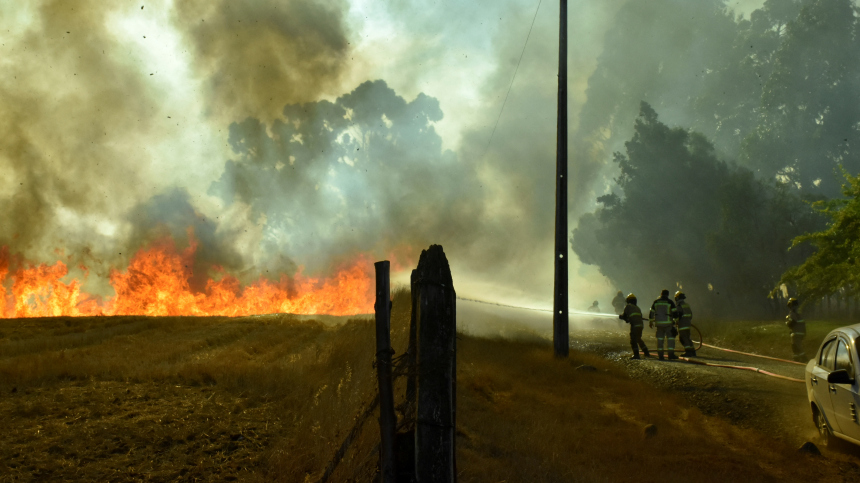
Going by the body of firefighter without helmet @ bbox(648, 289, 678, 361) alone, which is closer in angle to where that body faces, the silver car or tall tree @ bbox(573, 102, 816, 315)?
the tall tree

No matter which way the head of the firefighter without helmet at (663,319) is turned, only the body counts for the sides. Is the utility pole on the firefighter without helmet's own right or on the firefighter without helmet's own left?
on the firefighter without helmet's own left

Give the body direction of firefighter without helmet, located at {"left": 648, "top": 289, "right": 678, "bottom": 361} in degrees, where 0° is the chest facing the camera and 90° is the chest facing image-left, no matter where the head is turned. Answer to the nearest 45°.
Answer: approximately 180°
